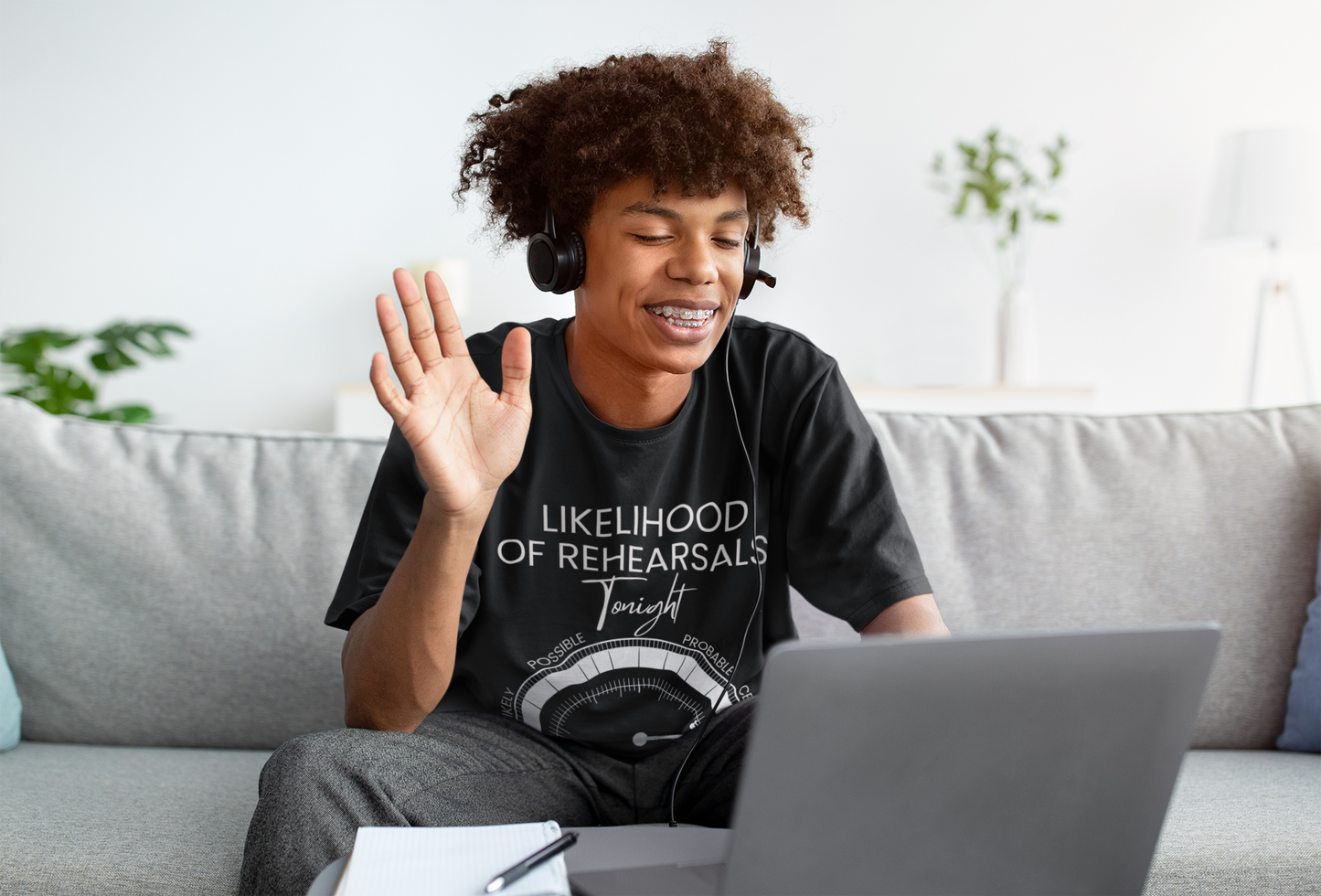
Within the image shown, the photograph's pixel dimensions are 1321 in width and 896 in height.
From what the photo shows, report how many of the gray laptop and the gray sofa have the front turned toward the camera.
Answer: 1

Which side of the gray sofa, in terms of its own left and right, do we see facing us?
front

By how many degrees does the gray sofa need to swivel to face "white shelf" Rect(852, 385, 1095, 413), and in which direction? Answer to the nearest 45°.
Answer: approximately 135° to its left

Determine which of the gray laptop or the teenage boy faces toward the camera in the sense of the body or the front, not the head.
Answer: the teenage boy

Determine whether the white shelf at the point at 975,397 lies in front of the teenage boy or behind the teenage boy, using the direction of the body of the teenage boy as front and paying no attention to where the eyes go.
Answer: behind

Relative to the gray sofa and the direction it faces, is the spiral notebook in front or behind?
in front

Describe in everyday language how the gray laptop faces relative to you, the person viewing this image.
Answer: facing away from the viewer and to the left of the viewer

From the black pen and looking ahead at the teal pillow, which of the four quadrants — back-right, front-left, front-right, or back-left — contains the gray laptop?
back-right

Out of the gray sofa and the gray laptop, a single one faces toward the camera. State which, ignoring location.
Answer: the gray sofa

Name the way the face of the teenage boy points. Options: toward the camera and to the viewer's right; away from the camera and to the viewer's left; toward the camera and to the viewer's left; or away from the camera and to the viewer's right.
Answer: toward the camera and to the viewer's right

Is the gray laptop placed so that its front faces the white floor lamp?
no

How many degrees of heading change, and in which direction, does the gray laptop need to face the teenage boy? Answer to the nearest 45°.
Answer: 0° — it already faces them

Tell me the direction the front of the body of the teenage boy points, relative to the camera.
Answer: toward the camera

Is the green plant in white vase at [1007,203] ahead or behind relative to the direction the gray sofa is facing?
behind
